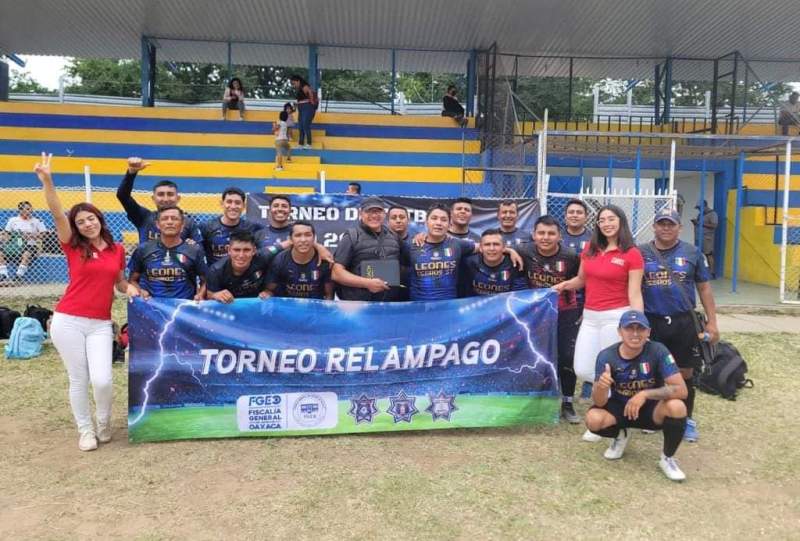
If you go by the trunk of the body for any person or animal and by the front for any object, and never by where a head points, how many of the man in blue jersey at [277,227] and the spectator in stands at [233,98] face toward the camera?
2

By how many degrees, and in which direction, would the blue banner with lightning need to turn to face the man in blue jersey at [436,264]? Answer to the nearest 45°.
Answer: approximately 135° to its left

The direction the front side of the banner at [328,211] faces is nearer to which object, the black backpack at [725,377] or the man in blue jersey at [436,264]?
the man in blue jersey

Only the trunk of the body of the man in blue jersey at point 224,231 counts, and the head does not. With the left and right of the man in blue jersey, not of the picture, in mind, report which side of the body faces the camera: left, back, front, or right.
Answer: front

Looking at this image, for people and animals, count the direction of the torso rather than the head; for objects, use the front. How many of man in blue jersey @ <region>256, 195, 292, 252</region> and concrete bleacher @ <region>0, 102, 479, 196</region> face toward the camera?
2
